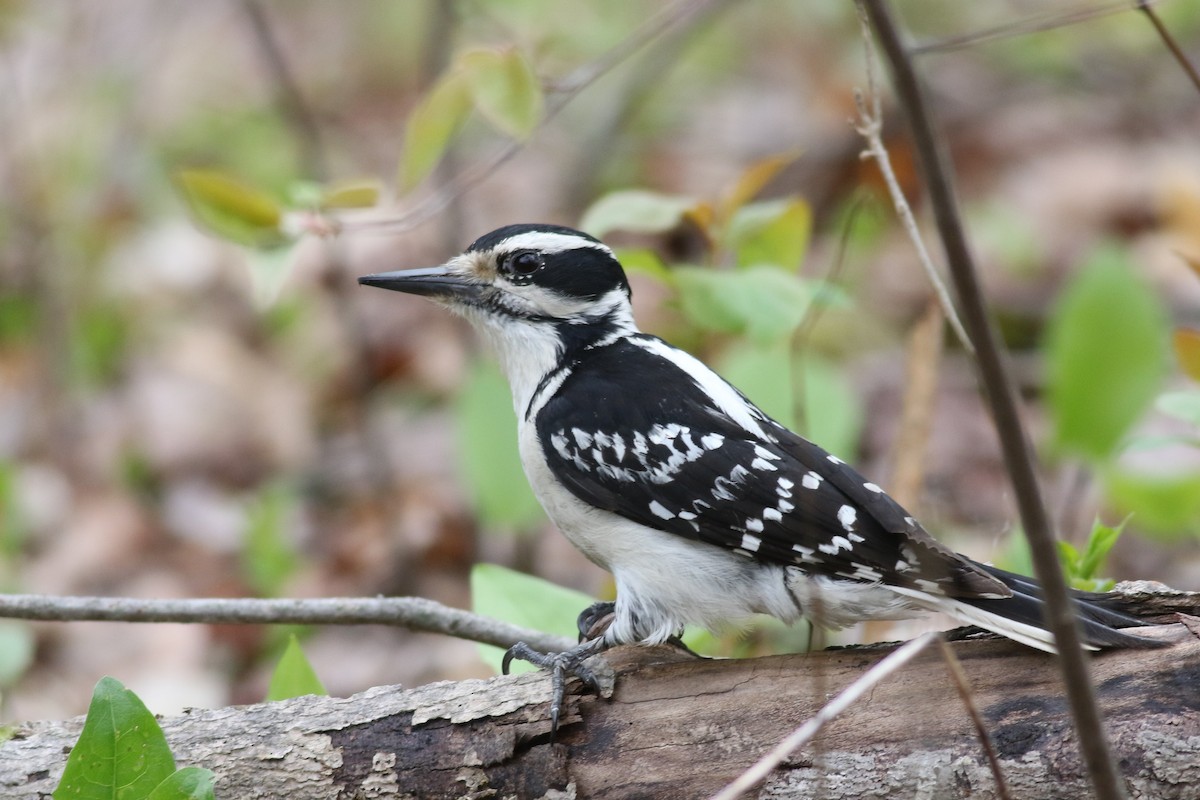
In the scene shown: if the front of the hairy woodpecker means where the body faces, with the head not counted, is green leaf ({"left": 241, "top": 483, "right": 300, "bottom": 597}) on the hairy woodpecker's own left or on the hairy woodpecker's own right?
on the hairy woodpecker's own right

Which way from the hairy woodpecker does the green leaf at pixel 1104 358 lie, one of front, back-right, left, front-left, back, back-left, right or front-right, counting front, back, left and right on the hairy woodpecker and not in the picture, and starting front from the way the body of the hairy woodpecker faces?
back-right

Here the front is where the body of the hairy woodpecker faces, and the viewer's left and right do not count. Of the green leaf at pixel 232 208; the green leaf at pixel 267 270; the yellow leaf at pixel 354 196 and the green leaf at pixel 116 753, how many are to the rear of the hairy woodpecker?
0

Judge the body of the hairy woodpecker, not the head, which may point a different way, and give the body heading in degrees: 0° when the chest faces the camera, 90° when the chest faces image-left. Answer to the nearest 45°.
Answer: approximately 90°

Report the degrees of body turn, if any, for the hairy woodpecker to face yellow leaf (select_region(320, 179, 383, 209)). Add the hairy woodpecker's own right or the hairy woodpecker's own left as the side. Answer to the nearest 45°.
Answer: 0° — it already faces it

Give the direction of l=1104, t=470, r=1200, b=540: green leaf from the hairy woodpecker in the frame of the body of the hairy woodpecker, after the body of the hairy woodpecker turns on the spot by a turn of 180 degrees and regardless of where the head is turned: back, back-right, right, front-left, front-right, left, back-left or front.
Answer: front-left

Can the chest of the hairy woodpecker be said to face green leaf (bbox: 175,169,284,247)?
yes

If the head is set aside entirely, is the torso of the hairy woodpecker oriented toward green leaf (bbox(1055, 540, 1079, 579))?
no

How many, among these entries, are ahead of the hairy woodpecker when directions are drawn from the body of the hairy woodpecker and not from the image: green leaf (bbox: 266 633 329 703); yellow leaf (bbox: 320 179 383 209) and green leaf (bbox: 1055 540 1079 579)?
2

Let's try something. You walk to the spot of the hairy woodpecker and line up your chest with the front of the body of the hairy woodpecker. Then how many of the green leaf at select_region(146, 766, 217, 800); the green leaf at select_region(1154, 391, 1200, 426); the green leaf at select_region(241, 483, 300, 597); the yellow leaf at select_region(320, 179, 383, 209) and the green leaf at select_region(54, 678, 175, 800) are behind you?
1

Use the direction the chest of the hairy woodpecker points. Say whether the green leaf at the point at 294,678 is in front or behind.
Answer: in front

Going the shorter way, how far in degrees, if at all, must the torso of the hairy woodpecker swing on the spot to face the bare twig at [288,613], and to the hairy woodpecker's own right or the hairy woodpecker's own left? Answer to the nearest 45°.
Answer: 0° — it already faces it

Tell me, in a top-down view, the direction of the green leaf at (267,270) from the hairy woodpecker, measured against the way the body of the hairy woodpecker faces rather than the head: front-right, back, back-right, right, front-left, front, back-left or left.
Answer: front

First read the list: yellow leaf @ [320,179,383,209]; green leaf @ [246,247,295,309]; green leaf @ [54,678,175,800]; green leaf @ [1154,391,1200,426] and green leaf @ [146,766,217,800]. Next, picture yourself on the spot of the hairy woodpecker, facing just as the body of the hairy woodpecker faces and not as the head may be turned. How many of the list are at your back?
1

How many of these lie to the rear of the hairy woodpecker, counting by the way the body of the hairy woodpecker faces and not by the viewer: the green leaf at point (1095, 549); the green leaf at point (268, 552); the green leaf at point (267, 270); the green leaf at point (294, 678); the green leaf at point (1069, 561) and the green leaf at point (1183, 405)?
3

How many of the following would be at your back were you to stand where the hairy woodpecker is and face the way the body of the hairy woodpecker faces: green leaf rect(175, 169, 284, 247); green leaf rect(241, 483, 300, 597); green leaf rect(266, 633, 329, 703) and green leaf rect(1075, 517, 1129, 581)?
1
